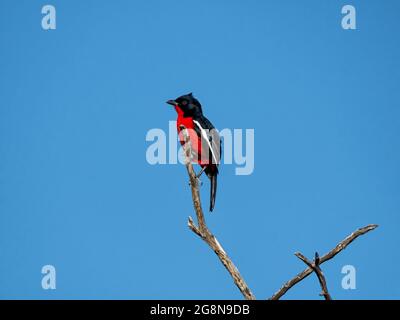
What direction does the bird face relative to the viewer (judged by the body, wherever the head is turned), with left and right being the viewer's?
facing to the left of the viewer

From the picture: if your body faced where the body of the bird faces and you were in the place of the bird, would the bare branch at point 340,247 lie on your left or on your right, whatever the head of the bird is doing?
on your left
